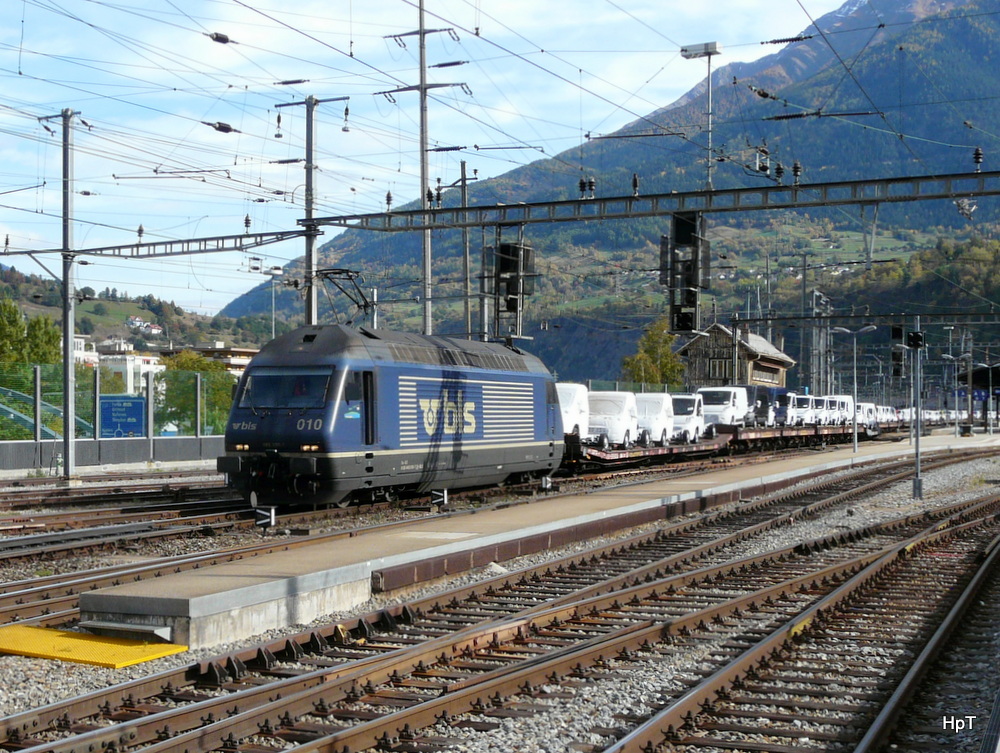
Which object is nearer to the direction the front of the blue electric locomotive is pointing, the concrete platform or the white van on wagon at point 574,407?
the concrete platform

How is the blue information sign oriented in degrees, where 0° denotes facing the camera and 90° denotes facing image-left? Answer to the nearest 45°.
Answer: approximately 0°

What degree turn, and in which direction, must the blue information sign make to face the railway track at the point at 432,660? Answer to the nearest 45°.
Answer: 0° — it already faces it

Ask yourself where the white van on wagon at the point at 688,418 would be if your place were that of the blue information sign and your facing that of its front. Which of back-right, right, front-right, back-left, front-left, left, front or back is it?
left

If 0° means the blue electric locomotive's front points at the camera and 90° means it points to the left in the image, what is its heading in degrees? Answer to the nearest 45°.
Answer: approximately 45°

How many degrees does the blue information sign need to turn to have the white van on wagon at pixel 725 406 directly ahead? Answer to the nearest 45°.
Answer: approximately 90° to its left

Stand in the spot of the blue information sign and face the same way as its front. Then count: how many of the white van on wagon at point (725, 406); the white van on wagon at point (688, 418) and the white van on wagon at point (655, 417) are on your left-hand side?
3

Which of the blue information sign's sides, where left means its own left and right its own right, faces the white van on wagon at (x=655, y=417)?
left

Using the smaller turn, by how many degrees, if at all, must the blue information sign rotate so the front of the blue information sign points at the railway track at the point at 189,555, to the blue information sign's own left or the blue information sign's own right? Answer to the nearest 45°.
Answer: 0° — it already faces it
